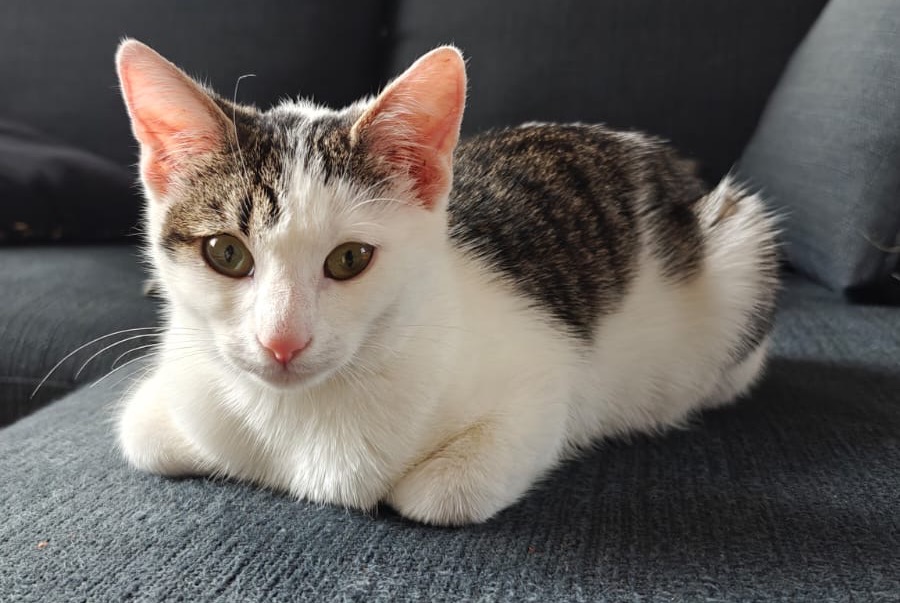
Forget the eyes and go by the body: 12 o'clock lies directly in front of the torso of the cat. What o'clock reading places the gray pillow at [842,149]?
The gray pillow is roughly at 6 o'clock from the cat.

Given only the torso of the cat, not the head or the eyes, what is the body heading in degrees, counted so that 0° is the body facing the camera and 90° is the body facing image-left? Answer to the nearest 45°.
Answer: approximately 45°
